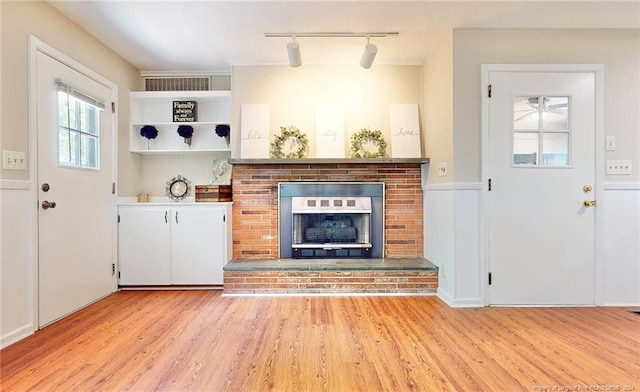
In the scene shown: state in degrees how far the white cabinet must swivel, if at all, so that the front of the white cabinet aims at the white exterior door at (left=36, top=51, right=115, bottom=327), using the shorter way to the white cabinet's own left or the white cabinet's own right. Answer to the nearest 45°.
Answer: approximately 45° to the white cabinet's own right

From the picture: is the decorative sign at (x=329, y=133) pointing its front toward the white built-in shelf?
no

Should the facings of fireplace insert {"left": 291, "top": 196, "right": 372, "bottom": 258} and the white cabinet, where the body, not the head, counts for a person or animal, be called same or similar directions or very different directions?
same or similar directions

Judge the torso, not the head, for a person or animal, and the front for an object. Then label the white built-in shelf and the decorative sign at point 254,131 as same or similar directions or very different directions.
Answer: same or similar directions

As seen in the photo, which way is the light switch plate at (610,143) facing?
toward the camera

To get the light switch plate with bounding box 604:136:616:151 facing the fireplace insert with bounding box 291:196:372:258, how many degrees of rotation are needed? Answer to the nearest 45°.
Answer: approximately 45° to its right

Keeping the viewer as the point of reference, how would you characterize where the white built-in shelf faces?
facing the viewer

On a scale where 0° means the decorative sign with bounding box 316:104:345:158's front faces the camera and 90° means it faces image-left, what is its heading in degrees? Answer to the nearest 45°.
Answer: approximately 0°

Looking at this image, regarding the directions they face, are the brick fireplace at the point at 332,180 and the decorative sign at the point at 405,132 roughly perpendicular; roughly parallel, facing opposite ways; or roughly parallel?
roughly parallel

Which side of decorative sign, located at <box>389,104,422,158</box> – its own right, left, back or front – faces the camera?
front

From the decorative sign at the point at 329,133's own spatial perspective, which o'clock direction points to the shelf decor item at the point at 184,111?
The shelf decor item is roughly at 3 o'clock from the decorative sign.

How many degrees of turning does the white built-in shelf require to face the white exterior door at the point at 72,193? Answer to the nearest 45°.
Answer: approximately 45° to its right

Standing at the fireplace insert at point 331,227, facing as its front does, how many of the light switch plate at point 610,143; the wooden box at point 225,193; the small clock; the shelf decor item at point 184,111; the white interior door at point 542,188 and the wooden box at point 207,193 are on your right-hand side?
4

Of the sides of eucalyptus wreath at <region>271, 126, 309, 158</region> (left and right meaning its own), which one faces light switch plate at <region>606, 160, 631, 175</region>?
left

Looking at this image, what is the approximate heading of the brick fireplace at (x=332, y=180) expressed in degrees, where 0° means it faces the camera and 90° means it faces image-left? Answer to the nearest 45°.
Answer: approximately 0°

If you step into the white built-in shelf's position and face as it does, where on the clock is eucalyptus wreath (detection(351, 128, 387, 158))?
The eucalyptus wreath is roughly at 10 o'clock from the white built-in shelf.
